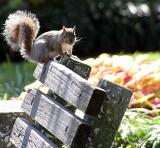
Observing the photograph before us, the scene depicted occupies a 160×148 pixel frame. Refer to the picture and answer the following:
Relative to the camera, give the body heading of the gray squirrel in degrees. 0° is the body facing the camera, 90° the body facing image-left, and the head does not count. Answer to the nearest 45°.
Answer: approximately 315°
